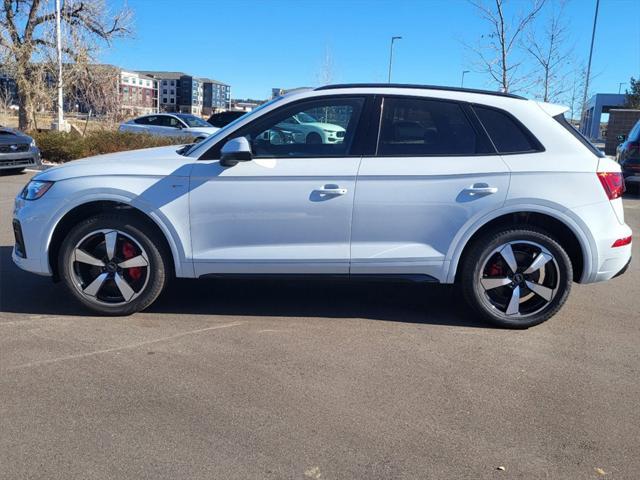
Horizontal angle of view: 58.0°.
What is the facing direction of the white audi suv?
to the viewer's left

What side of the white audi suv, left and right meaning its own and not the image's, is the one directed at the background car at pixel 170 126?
right

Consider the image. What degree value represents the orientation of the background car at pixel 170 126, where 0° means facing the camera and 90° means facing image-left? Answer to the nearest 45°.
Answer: approximately 315°

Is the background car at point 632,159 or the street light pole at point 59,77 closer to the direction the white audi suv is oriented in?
the street light pole

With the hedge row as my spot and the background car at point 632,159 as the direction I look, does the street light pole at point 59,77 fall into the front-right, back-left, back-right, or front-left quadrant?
back-left

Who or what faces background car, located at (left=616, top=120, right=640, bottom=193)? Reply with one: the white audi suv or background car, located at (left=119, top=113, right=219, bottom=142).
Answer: background car, located at (left=119, top=113, right=219, bottom=142)

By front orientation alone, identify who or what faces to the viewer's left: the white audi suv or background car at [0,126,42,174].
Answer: the white audi suv

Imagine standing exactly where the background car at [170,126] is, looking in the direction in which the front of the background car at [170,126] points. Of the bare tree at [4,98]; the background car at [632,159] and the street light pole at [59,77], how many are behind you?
2

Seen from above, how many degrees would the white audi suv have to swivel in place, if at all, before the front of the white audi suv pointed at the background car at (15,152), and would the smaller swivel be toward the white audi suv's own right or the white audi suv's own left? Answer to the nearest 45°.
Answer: approximately 45° to the white audi suv's own right

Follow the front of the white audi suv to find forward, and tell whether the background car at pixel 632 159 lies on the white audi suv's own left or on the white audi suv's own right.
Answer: on the white audi suv's own right
